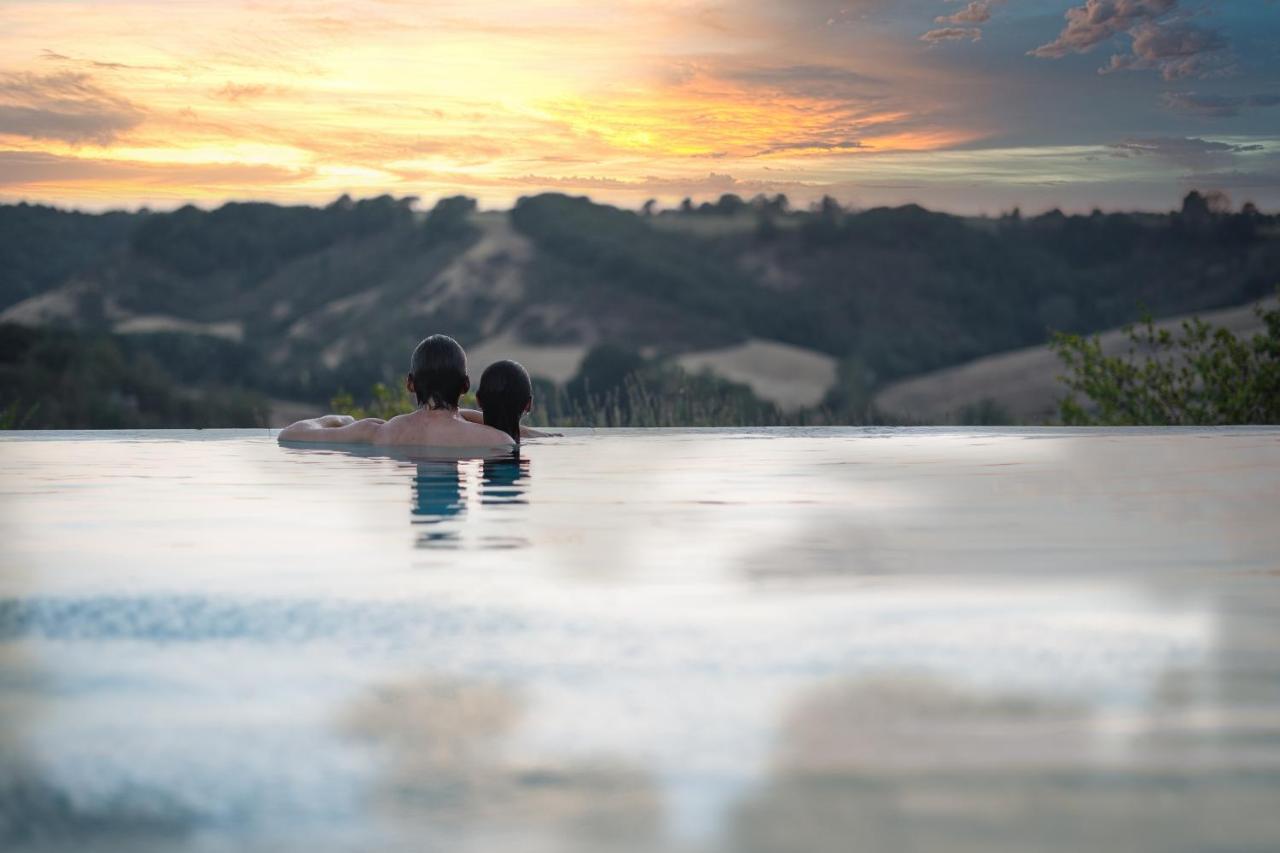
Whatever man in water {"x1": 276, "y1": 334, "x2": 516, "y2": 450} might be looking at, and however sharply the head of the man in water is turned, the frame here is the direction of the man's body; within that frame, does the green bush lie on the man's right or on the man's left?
on the man's right

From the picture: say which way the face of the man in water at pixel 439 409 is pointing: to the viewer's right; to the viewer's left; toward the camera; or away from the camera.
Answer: away from the camera

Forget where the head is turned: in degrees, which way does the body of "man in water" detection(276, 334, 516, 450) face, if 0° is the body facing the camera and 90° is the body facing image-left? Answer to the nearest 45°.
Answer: approximately 180°

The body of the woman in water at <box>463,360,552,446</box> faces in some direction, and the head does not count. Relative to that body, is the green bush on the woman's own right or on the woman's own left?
on the woman's own right

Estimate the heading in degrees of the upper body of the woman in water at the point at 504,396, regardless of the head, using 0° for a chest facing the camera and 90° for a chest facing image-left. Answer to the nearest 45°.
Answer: approximately 180°

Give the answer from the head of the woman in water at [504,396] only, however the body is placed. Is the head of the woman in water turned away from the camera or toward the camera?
away from the camera
